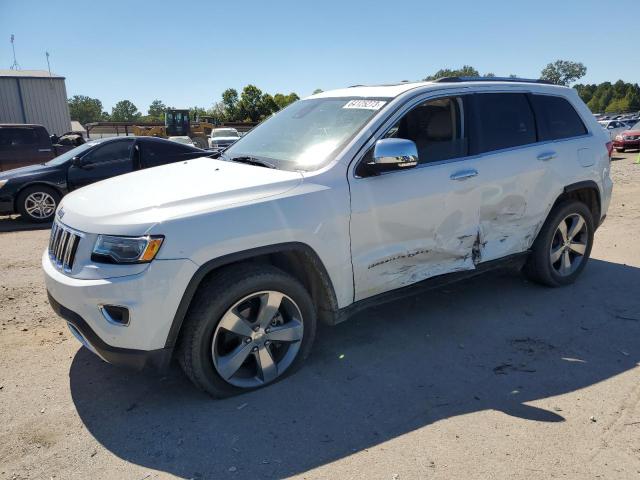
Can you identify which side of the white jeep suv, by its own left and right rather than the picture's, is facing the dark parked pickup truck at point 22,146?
right

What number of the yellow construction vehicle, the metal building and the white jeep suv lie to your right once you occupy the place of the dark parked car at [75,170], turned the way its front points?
2

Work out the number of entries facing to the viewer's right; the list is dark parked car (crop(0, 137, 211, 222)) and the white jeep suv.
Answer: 0

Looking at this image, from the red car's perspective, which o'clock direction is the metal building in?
The metal building is roughly at 1 o'clock from the red car.

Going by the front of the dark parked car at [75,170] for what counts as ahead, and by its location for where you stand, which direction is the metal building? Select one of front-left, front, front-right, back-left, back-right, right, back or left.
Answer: right

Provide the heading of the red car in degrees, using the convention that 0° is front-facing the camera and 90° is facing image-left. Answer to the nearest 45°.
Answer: approximately 45°

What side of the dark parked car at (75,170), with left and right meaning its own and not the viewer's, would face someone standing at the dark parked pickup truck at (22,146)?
right

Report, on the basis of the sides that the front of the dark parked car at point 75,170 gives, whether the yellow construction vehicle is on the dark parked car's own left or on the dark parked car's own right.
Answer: on the dark parked car's own right

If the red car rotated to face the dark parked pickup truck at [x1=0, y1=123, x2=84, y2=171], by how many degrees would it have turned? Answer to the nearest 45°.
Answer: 0° — it already faces it

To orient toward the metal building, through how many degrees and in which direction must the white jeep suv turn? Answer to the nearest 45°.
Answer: approximately 90° to its right

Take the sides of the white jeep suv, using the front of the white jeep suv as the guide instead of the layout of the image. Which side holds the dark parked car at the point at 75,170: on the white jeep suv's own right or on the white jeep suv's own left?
on the white jeep suv's own right

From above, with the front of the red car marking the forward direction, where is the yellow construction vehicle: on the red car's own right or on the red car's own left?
on the red car's own right

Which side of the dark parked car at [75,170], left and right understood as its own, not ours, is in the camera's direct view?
left

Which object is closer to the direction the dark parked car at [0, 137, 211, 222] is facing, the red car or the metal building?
the metal building
